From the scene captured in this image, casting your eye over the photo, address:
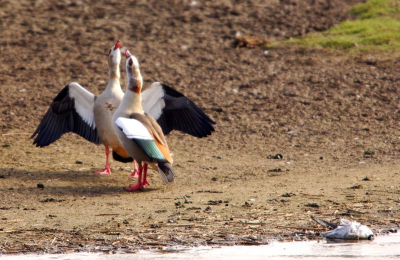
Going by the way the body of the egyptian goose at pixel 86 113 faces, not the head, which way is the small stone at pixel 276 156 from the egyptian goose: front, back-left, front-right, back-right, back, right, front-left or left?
back-left

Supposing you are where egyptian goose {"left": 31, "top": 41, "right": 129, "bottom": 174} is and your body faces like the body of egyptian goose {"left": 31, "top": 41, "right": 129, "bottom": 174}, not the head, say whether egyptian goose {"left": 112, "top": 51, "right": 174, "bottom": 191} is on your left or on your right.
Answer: on your left

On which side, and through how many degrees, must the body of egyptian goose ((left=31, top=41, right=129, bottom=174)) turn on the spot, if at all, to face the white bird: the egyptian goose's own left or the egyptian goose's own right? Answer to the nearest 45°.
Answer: approximately 90° to the egyptian goose's own left

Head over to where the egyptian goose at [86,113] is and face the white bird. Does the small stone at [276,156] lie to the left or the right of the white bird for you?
left

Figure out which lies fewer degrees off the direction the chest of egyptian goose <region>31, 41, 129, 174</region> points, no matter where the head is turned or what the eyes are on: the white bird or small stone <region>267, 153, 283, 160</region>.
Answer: the white bird

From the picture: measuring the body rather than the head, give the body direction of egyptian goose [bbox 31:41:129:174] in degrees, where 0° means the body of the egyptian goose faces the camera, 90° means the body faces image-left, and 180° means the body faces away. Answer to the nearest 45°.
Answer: approximately 45°
